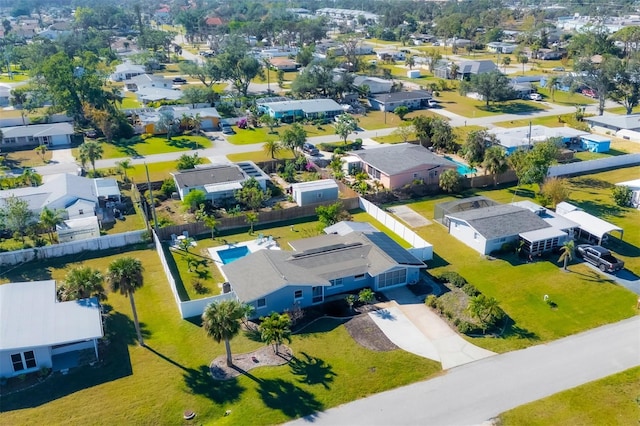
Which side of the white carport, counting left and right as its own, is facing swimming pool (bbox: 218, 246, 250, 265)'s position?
right

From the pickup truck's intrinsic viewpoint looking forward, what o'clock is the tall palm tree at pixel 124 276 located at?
The tall palm tree is roughly at 9 o'clock from the pickup truck.

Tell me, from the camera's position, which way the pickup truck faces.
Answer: facing away from the viewer and to the left of the viewer

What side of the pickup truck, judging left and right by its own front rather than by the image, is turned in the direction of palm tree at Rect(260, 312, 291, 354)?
left

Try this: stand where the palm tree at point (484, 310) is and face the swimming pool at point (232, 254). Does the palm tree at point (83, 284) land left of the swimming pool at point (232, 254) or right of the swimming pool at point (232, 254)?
left

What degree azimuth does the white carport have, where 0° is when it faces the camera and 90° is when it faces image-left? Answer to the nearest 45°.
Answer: approximately 315°

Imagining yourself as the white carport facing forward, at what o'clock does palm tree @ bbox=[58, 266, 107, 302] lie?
The palm tree is roughly at 3 o'clock from the white carport.
